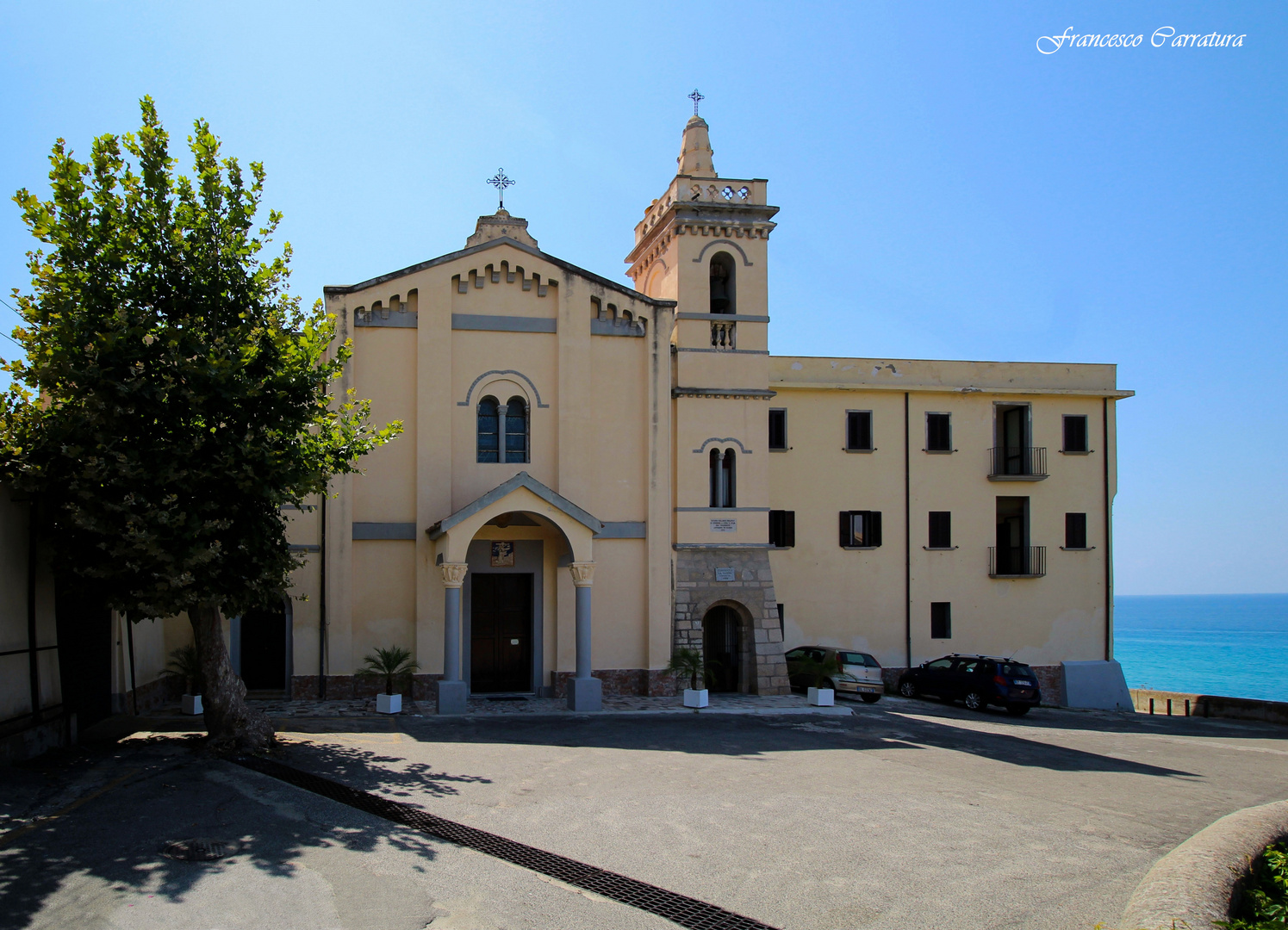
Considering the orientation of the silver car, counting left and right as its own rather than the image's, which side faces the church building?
front

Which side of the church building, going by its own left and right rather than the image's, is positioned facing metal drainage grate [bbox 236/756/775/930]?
front

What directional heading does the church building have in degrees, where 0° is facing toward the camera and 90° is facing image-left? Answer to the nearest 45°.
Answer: approximately 0°

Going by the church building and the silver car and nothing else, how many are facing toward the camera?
1

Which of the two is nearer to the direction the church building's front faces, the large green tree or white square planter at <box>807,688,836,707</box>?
the white square planter

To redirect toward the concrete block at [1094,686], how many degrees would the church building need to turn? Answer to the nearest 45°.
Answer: approximately 135° to its left

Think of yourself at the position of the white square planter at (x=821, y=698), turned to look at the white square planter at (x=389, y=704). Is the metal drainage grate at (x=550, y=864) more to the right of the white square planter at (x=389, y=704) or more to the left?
left
